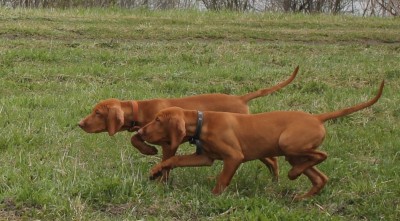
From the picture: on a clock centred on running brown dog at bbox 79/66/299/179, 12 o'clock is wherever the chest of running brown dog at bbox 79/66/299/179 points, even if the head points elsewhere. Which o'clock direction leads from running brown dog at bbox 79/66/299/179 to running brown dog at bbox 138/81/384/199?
running brown dog at bbox 138/81/384/199 is roughly at 7 o'clock from running brown dog at bbox 79/66/299/179.

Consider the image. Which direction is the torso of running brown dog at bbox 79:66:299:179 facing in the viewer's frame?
to the viewer's left

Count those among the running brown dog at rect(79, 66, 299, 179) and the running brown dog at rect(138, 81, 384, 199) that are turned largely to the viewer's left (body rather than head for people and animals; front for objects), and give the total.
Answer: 2

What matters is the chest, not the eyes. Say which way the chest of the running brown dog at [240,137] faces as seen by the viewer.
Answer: to the viewer's left
